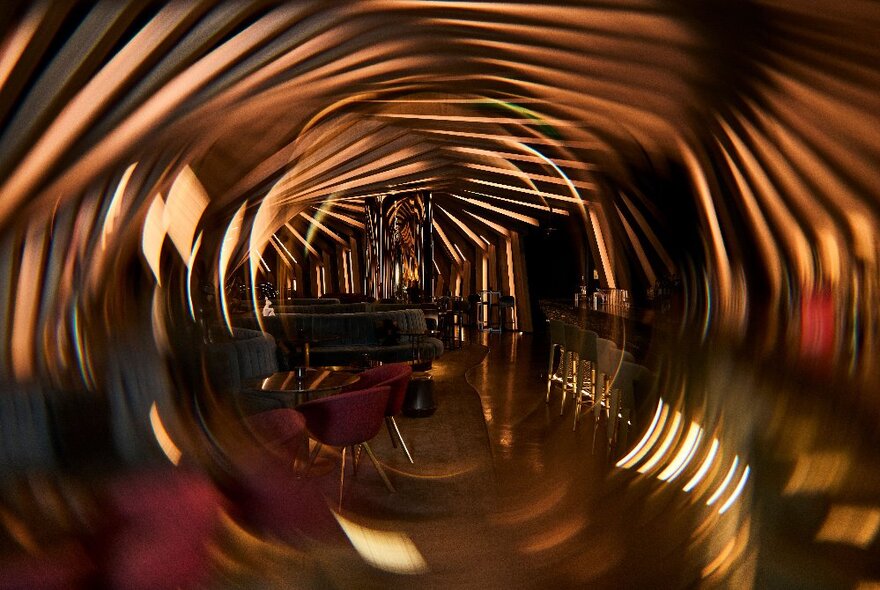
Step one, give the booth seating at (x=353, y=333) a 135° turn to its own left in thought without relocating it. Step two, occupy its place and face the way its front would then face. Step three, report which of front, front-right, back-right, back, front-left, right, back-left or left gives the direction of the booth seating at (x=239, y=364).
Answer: back

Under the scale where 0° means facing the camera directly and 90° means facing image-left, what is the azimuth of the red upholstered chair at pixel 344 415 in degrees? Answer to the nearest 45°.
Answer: approximately 135°

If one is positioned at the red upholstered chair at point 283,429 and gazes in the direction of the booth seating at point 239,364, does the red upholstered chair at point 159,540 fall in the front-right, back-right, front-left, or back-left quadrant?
back-left

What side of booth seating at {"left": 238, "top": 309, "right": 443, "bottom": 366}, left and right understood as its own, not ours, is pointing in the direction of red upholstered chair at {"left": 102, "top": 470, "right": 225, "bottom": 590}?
front

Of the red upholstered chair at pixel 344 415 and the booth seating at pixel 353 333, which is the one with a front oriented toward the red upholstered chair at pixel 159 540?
the booth seating

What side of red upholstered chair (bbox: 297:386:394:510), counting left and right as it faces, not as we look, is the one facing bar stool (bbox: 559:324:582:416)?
right

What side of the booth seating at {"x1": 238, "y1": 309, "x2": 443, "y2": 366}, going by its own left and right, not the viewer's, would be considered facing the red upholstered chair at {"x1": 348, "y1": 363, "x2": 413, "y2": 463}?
front

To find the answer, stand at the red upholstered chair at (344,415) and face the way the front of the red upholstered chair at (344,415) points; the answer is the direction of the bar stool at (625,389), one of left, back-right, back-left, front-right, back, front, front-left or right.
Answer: back-right

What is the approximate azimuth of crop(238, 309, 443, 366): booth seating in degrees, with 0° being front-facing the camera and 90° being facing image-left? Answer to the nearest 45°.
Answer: approximately 0°
